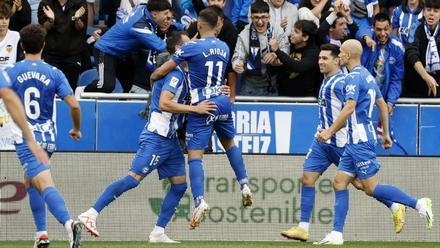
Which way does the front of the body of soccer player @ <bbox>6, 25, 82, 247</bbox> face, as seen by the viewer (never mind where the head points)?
away from the camera

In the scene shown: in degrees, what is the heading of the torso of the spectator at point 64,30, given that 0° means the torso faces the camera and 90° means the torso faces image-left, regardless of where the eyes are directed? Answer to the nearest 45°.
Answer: approximately 0°

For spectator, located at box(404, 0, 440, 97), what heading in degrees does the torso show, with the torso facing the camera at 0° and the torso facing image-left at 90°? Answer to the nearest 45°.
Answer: approximately 0°

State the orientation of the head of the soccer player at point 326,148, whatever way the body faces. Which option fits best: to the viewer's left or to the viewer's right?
to the viewer's left

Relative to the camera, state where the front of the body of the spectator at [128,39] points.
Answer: to the viewer's right

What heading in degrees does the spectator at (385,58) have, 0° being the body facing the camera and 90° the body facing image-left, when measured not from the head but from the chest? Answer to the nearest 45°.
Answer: approximately 45°
